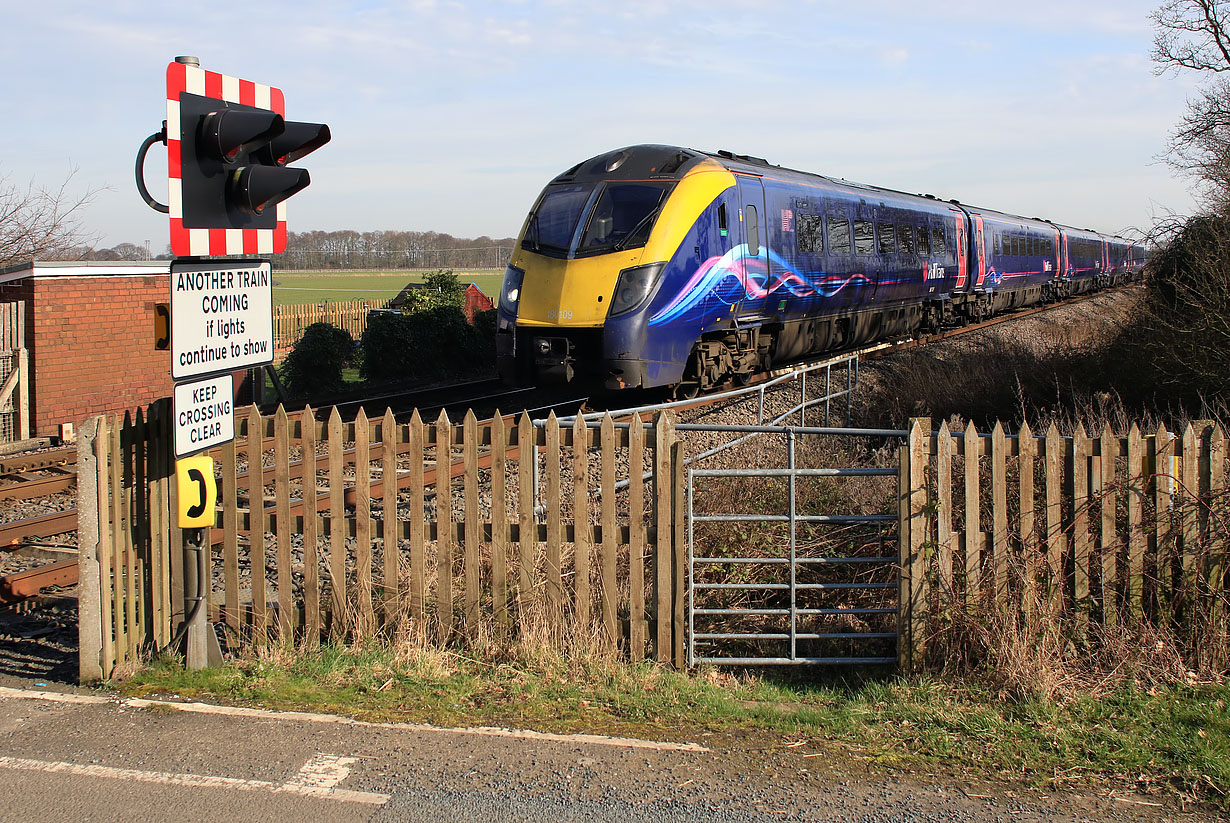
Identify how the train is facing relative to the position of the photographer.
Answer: facing the viewer and to the left of the viewer

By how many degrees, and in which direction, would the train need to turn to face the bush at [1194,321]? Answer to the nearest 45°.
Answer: approximately 135° to its left

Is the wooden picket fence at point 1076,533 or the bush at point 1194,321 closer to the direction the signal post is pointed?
the wooden picket fence

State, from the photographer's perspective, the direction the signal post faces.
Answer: facing the viewer and to the right of the viewer

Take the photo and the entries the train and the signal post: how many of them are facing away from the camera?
0

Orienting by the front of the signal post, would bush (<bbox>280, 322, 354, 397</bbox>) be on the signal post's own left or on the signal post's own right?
on the signal post's own left

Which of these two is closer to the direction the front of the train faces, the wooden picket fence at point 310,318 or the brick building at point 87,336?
the brick building

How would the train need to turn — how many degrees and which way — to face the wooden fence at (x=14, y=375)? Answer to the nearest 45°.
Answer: approximately 45° to its right

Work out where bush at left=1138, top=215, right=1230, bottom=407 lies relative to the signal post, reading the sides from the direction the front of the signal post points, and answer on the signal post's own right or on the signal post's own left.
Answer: on the signal post's own left
